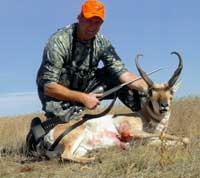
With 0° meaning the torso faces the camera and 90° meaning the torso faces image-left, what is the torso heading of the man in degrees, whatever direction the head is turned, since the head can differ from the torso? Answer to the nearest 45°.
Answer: approximately 315°
